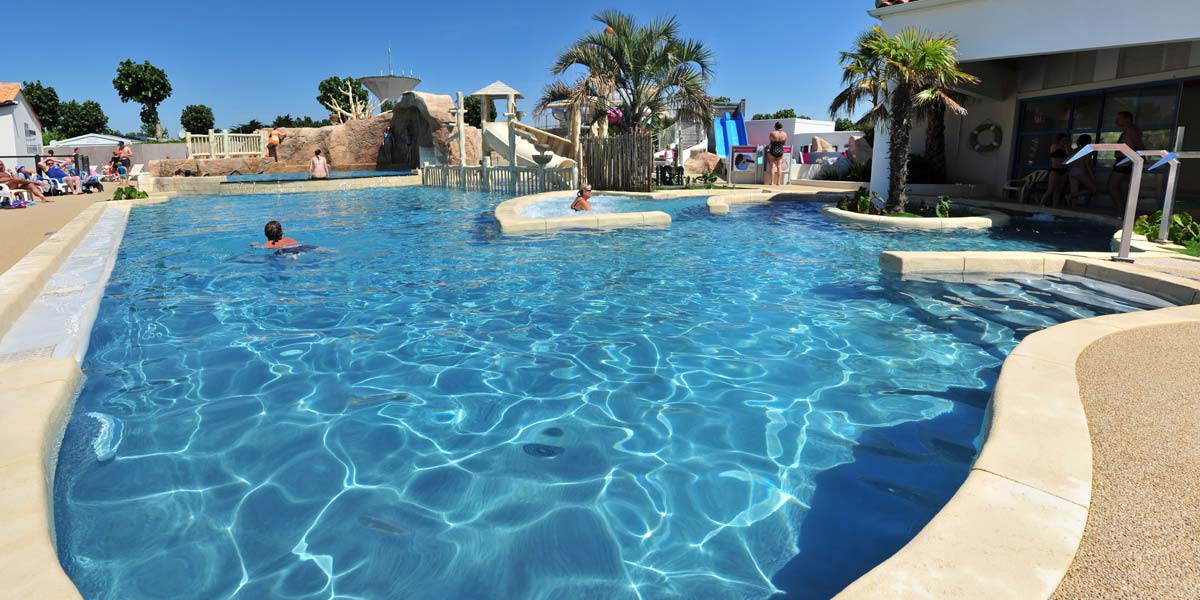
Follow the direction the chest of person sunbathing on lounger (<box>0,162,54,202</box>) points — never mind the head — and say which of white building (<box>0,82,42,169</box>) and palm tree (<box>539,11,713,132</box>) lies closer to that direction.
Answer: the palm tree

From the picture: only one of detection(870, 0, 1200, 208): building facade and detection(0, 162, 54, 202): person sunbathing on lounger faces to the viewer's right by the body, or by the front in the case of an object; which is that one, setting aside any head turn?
the person sunbathing on lounger

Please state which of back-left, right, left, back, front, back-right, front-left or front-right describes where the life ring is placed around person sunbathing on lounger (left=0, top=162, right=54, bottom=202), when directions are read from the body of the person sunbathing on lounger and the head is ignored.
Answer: front-right

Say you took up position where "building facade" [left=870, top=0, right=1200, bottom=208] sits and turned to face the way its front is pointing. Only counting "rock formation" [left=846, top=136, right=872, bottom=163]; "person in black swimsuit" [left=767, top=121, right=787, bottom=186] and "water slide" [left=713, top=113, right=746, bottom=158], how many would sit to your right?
3

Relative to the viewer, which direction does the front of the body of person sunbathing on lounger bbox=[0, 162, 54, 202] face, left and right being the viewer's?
facing to the right of the viewer

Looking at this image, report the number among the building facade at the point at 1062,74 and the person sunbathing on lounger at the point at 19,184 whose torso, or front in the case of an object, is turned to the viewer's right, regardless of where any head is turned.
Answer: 1

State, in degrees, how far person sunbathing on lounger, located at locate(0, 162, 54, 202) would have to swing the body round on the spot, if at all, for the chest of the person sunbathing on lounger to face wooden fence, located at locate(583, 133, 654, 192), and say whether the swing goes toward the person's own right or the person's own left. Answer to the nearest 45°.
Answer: approximately 45° to the person's own right

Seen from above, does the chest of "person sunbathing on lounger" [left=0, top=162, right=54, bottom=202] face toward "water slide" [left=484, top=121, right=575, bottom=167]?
yes

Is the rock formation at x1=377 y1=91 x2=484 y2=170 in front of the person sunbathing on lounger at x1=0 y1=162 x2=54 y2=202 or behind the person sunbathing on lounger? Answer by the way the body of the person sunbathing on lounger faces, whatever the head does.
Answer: in front

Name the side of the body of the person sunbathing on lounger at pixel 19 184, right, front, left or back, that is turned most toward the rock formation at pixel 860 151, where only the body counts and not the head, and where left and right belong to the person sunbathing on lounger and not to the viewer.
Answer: front

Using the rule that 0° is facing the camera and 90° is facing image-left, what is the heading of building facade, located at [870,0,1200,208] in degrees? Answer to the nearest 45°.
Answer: approximately 45°

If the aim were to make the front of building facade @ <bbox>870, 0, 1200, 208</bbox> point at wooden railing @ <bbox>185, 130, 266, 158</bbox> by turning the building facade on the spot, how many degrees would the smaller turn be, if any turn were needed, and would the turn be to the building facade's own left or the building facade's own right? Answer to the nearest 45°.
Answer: approximately 45° to the building facade's own right

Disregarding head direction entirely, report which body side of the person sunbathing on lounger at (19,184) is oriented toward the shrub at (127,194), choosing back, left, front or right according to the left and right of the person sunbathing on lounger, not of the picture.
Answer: front

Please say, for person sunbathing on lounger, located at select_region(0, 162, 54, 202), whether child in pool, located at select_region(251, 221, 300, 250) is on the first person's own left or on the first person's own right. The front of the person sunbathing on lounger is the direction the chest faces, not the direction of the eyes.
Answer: on the first person's own right
